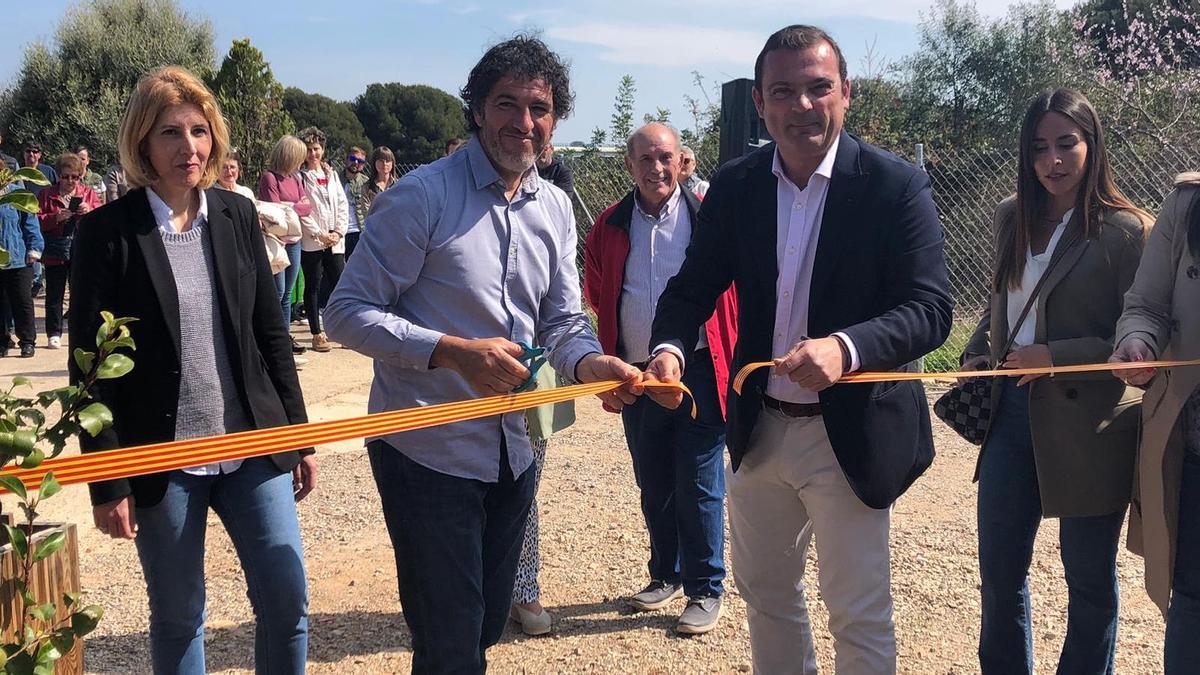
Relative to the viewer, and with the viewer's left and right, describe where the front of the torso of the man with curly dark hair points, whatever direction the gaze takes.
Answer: facing the viewer and to the right of the viewer

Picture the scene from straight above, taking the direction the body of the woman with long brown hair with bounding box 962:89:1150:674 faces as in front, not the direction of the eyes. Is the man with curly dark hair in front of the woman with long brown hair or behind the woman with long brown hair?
in front

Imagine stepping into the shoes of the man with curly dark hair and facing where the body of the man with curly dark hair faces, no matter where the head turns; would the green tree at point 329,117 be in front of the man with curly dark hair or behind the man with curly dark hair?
behind

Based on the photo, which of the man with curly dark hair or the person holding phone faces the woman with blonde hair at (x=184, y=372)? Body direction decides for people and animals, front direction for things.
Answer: the person holding phone

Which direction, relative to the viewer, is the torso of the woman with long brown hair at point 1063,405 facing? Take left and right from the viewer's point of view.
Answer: facing the viewer and to the left of the viewer

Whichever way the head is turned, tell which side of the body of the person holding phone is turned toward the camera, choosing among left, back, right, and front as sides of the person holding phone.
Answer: front

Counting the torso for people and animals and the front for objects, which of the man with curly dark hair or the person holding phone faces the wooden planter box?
the person holding phone

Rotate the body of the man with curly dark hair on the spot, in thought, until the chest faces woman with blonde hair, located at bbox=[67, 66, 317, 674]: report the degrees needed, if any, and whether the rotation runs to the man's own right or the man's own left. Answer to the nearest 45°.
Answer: approximately 135° to the man's own right

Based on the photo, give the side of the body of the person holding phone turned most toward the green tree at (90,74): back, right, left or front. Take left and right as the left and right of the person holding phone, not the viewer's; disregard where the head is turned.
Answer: back

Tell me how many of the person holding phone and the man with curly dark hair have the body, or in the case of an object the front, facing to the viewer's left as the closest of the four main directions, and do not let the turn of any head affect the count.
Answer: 0

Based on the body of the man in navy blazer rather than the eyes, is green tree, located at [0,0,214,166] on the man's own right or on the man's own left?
on the man's own right
